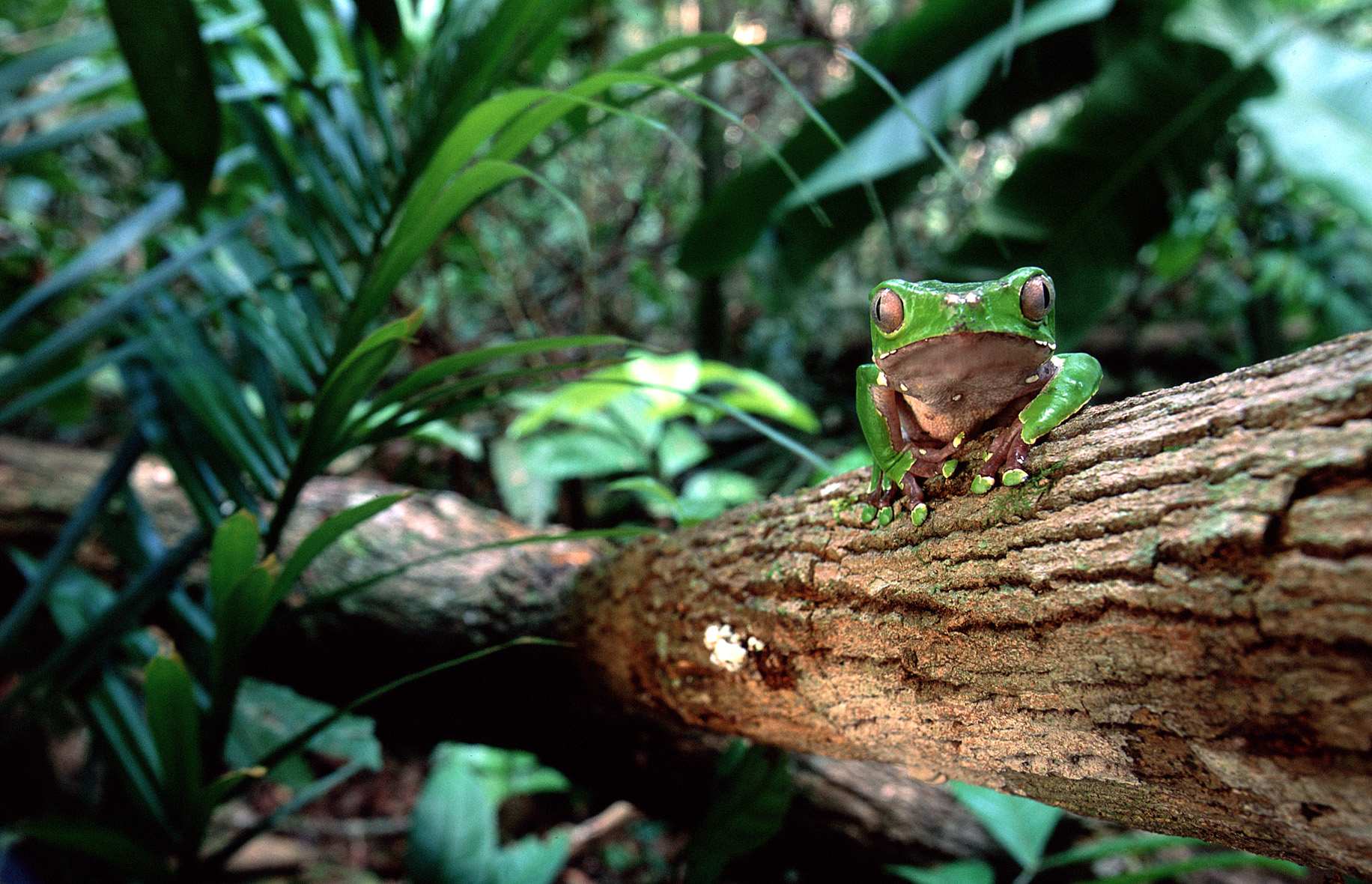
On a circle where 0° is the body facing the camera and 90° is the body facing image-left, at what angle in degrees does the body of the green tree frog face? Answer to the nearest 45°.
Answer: approximately 0°

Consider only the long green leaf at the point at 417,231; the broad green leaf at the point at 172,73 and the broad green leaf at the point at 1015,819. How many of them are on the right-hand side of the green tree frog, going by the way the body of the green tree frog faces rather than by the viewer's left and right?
2

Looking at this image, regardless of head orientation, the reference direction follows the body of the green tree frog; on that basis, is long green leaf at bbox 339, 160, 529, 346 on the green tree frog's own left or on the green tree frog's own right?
on the green tree frog's own right
